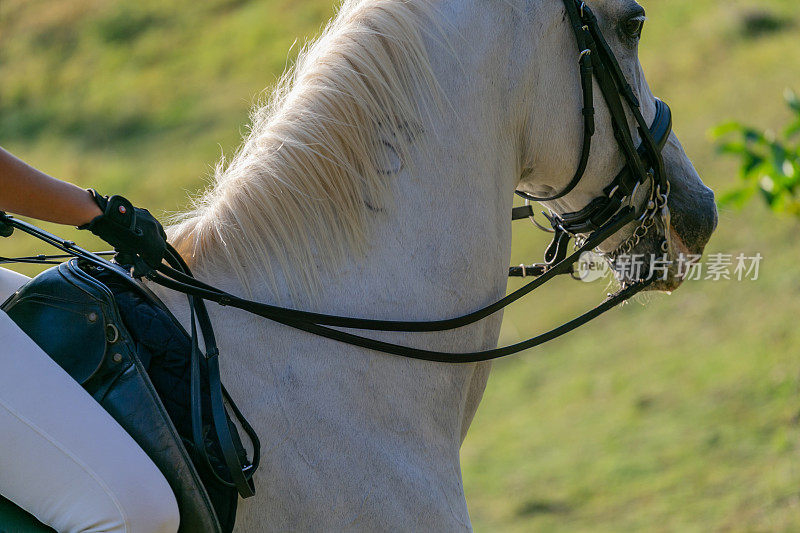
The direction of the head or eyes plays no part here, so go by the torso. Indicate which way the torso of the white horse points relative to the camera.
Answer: to the viewer's right
